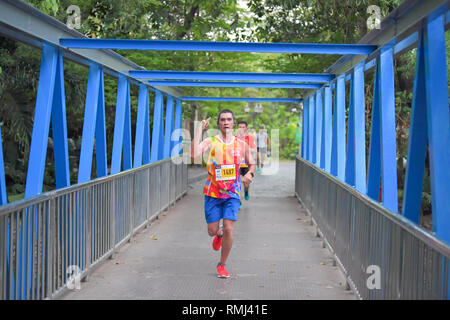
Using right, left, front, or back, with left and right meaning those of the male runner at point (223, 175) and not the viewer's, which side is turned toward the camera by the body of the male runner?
front
